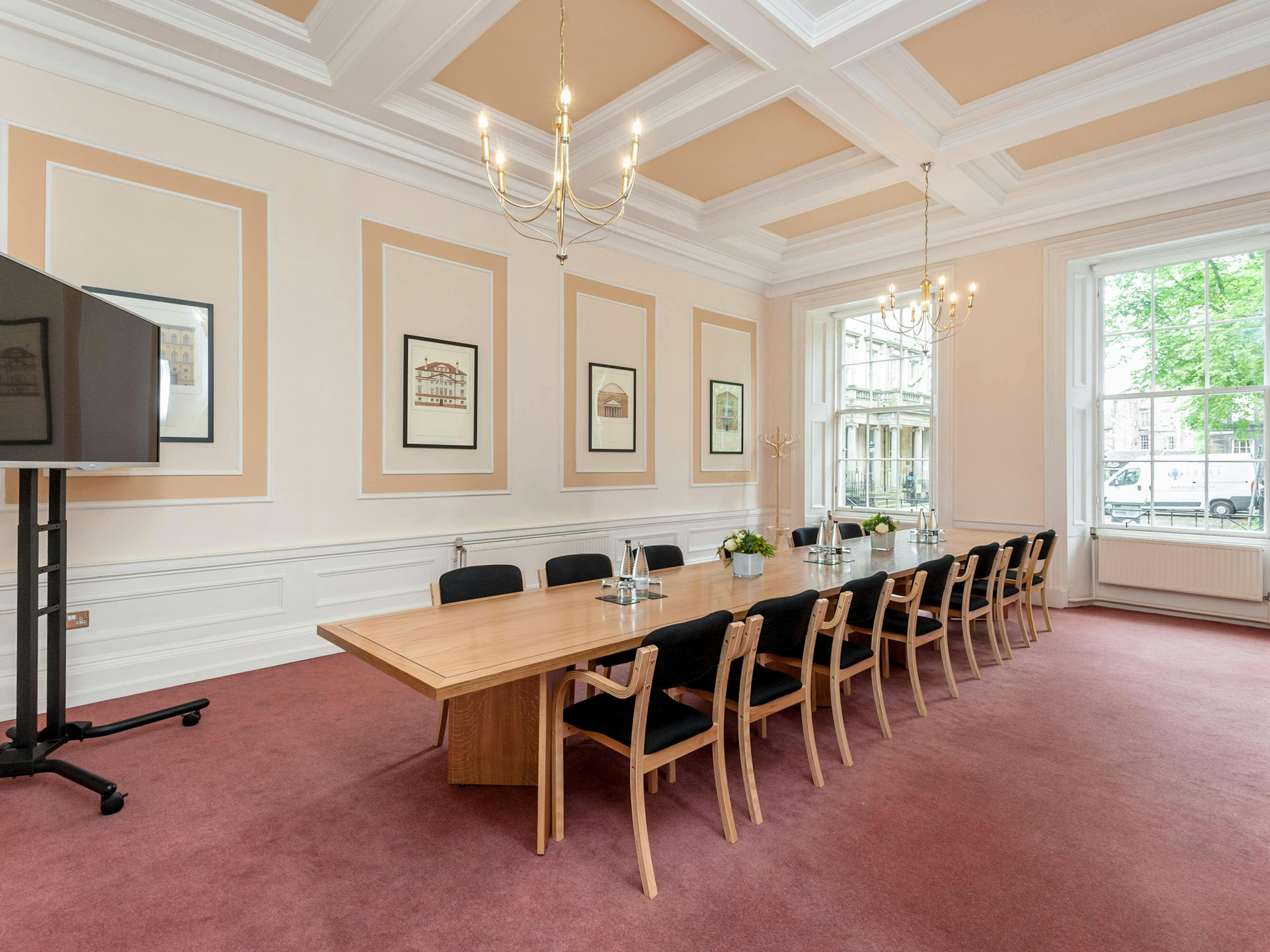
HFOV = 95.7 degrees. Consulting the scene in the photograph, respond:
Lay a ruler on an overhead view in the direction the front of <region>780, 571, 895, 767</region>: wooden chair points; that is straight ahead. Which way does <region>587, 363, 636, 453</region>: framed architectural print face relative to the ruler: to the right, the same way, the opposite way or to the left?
the opposite way

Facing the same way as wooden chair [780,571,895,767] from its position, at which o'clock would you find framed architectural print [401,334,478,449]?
The framed architectural print is roughly at 11 o'clock from the wooden chair.

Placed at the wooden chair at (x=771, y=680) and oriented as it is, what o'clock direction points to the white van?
The white van is roughly at 3 o'clock from the wooden chair.

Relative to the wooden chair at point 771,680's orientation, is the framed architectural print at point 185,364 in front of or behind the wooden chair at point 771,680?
in front

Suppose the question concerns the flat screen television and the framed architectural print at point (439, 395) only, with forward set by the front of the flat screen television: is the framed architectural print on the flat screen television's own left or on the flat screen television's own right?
on the flat screen television's own left

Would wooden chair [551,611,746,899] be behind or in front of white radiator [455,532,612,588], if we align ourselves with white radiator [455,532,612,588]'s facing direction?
in front

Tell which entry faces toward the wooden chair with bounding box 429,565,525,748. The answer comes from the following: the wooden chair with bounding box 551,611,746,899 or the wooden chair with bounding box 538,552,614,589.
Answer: the wooden chair with bounding box 551,611,746,899

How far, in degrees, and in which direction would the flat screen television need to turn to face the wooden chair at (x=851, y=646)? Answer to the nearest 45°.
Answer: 0° — it already faces it

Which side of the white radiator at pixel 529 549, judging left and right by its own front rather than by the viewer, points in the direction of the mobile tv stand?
right

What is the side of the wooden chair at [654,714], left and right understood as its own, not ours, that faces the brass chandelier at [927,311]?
right

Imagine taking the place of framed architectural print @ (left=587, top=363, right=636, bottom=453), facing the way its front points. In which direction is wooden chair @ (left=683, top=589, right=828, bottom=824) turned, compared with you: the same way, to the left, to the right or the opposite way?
the opposite way

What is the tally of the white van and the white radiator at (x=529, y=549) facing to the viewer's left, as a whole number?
1

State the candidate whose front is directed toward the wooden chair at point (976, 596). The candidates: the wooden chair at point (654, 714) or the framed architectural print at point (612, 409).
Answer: the framed architectural print

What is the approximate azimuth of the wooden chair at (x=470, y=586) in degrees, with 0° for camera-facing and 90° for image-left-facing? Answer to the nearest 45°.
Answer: approximately 315°

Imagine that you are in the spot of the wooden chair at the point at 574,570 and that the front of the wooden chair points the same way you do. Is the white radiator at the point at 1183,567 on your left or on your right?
on your left
